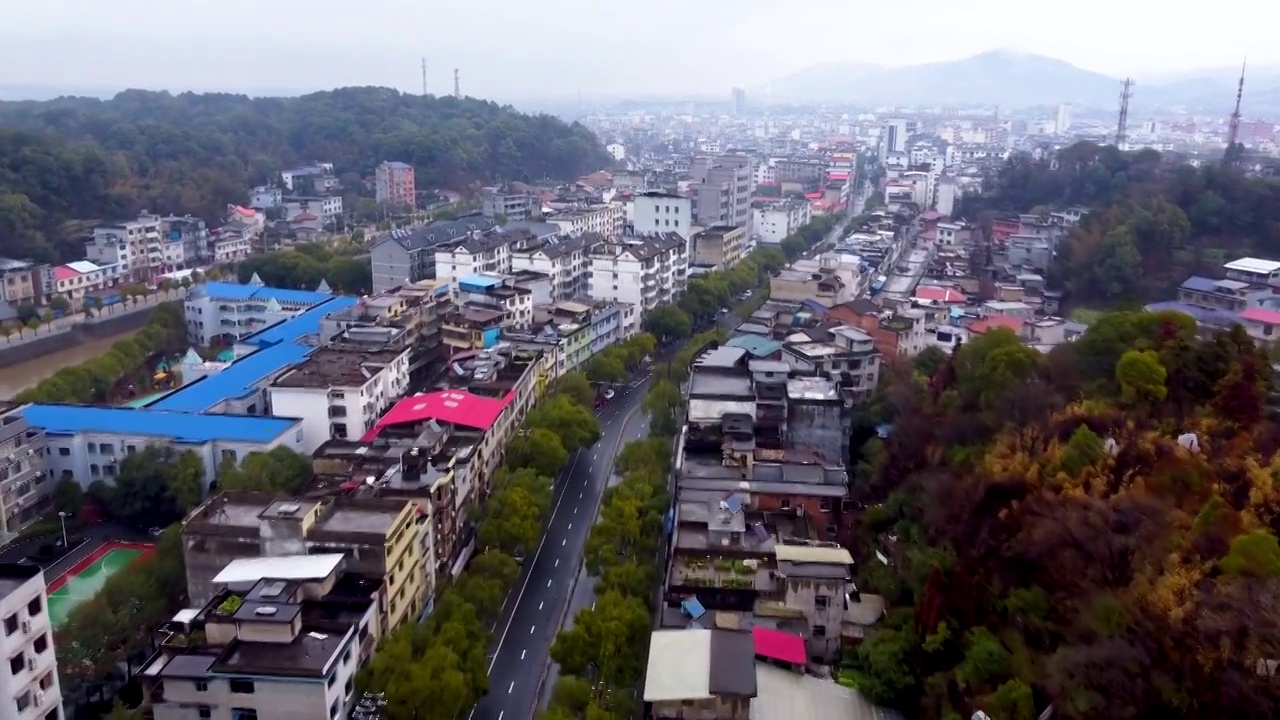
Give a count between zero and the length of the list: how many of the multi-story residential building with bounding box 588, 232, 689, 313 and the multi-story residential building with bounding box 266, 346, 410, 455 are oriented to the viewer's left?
0

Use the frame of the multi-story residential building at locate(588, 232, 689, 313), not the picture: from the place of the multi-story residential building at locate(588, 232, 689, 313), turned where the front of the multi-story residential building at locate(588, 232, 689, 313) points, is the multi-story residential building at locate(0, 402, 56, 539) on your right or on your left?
on your right

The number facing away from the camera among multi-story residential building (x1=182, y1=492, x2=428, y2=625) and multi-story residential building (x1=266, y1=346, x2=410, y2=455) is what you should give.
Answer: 0

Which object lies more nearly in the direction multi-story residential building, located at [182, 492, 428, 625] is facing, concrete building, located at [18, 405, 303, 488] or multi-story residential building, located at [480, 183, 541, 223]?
the multi-story residential building

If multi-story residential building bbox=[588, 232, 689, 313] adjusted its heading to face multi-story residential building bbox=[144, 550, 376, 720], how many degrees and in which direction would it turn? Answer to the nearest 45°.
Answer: approximately 45° to its right

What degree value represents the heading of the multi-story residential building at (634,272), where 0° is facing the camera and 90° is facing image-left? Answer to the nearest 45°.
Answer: approximately 315°

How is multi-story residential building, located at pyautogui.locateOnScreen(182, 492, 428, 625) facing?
to the viewer's right

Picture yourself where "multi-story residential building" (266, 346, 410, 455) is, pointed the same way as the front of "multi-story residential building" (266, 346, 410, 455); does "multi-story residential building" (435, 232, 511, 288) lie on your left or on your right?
on your left

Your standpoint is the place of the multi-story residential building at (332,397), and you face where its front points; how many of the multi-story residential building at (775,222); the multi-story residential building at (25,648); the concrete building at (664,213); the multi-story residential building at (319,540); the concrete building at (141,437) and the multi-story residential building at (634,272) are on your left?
3
